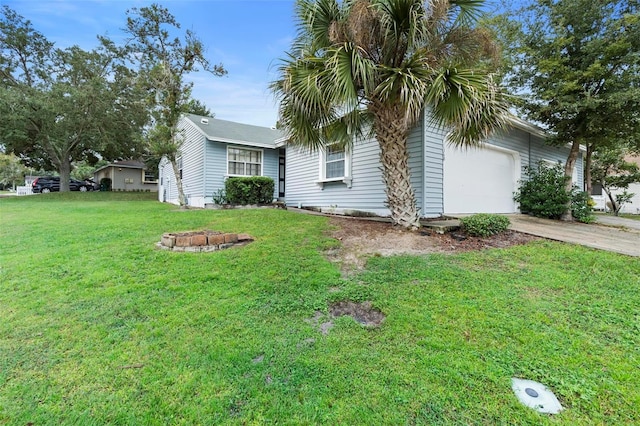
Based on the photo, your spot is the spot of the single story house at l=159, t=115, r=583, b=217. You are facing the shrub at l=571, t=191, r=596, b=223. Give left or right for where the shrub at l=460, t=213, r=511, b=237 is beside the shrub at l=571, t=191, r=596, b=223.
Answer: right

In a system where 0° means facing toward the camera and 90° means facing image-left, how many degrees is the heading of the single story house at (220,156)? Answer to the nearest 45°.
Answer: approximately 315°

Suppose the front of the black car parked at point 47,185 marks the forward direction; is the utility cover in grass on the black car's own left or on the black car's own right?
on the black car's own right
